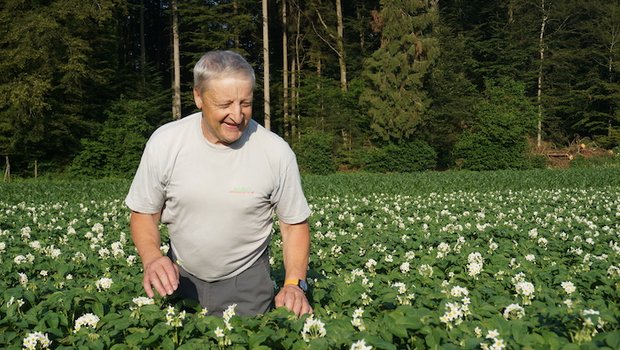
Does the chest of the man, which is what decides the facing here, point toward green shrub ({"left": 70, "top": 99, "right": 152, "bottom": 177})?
no

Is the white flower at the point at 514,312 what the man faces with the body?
no

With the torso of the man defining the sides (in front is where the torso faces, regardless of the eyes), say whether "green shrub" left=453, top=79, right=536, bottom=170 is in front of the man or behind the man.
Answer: behind

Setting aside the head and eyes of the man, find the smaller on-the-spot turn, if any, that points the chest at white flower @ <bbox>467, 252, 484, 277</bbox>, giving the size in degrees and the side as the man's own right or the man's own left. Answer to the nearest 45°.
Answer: approximately 135° to the man's own left

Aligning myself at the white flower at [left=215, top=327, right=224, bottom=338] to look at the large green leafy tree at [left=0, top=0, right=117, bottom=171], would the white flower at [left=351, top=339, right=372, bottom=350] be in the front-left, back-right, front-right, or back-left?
back-right

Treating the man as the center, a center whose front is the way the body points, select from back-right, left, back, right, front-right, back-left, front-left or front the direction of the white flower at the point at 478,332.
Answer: front-left

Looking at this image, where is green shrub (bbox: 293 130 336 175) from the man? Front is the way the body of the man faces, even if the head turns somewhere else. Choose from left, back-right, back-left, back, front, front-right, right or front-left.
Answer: back

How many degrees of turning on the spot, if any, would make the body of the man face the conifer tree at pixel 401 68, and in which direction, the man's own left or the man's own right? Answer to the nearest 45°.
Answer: approximately 180°

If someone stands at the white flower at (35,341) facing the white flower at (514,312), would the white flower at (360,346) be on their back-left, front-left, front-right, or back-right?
front-right

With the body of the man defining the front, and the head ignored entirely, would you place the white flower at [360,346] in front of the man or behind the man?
in front

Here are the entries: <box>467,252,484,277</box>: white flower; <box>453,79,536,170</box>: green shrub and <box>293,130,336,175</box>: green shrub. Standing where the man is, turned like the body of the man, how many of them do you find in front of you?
0

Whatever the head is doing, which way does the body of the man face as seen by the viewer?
toward the camera

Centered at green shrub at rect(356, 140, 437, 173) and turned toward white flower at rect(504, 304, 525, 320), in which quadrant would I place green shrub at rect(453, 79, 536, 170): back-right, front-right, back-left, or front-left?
back-left

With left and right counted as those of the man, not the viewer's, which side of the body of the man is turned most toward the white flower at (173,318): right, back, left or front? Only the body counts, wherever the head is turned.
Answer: front

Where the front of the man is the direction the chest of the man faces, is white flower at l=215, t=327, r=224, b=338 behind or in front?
in front
